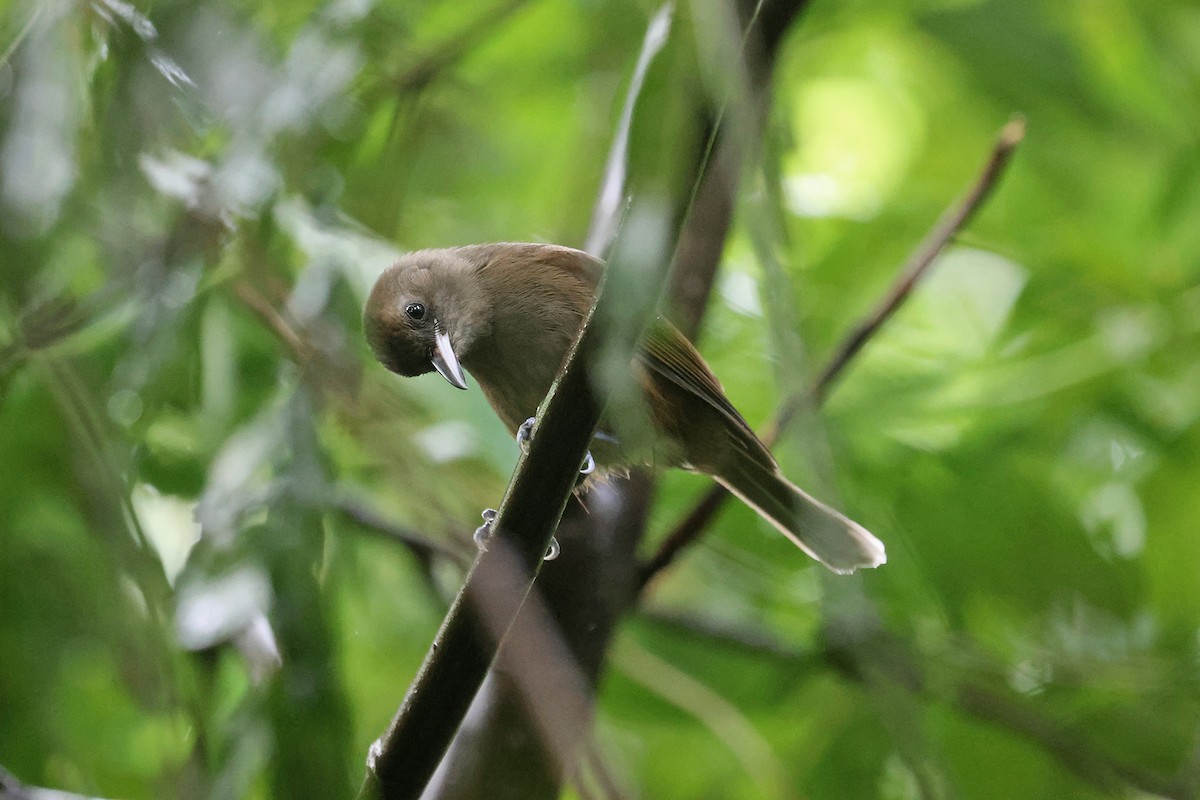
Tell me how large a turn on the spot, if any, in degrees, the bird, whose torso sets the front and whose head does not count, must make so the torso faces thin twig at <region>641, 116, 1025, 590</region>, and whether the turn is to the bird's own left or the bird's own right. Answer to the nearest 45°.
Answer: approximately 180°

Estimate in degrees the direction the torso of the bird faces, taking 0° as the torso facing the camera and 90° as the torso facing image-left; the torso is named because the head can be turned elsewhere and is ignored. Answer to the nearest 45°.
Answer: approximately 90°
